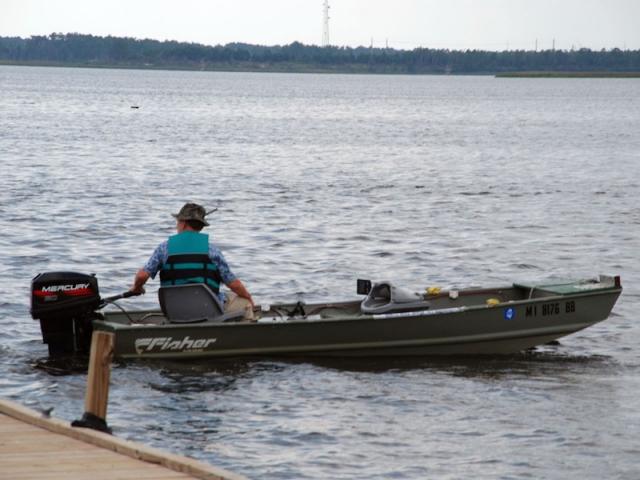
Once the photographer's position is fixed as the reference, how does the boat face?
facing to the right of the viewer

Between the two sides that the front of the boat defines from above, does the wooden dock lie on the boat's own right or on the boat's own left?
on the boat's own right

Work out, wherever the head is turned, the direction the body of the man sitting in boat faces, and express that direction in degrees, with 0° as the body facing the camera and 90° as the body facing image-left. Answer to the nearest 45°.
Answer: approximately 180°

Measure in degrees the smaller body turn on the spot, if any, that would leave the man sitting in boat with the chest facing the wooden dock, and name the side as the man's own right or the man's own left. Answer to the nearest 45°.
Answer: approximately 180°
